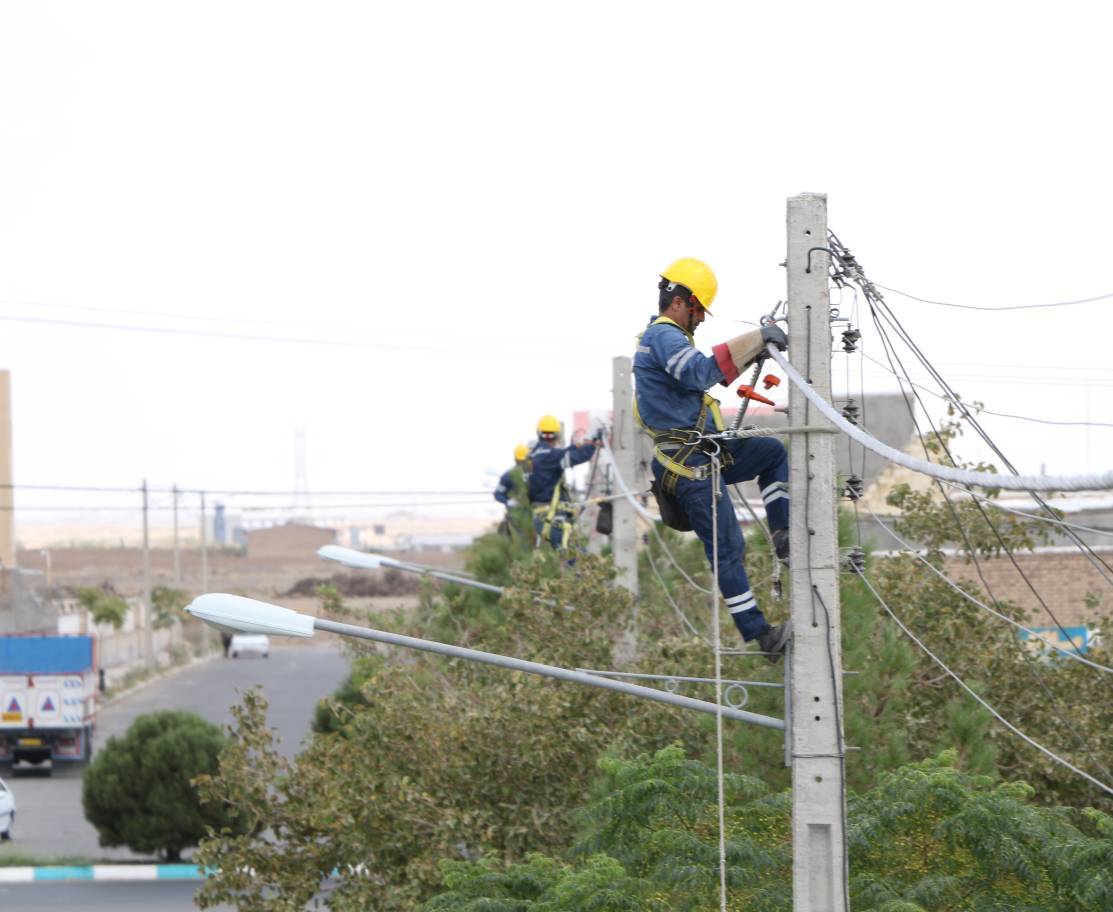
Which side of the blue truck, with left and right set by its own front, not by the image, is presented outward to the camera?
back

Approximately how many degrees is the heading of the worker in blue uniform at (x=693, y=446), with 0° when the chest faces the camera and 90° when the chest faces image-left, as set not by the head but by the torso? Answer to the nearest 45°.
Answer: approximately 270°

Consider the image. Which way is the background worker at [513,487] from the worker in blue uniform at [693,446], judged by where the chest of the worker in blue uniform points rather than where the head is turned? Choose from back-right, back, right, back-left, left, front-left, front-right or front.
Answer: left

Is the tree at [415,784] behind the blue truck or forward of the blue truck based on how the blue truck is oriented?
behind

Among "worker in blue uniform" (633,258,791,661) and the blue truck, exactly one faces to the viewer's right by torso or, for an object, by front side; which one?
the worker in blue uniform

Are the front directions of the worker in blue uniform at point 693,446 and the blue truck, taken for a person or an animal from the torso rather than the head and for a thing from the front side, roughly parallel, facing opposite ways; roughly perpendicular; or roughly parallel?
roughly perpendicular

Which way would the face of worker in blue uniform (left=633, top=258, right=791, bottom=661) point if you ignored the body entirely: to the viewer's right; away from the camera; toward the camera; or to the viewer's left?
to the viewer's right

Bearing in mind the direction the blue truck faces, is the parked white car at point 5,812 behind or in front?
behind

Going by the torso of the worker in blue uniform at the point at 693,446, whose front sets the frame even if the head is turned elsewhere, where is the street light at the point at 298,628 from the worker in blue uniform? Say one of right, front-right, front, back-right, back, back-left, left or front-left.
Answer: back

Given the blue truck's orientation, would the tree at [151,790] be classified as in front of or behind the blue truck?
behind

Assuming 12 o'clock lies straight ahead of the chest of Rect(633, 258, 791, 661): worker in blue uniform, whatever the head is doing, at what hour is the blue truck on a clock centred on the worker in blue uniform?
The blue truck is roughly at 8 o'clock from the worker in blue uniform.

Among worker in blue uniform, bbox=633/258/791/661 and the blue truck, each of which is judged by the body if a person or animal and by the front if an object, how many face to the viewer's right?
1

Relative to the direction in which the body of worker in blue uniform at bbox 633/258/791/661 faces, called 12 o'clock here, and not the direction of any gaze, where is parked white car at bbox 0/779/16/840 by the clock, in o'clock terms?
The parked white car is roughly at 8 o'clock from the worker in blue uniform.
